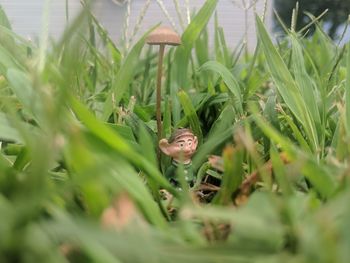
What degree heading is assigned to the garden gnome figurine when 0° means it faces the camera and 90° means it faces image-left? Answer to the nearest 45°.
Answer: approximately 315°
